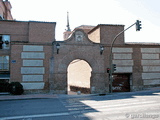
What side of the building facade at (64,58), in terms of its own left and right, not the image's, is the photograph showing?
front

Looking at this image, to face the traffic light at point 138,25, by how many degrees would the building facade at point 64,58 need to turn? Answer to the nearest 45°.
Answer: approximately 45° to its left
